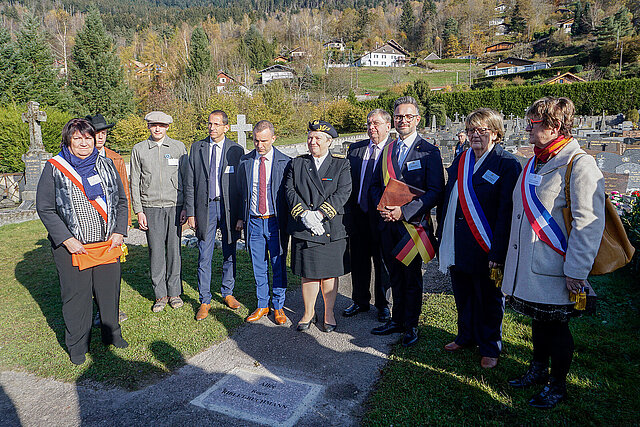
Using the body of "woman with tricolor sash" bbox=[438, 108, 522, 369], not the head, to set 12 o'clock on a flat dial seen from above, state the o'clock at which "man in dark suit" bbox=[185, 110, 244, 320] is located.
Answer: The man in dark suit is roughly at 2 o'clock from the woman with tricolor sash.

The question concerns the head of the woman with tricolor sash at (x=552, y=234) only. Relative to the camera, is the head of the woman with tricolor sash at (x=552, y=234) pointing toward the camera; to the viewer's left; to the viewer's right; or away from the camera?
to the viewer's left

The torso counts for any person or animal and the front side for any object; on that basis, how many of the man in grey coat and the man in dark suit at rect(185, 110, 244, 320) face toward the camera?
2

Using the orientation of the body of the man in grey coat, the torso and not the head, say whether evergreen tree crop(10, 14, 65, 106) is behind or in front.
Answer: behind

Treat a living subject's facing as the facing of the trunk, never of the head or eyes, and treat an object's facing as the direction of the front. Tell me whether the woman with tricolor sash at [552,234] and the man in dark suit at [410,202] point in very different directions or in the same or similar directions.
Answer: same or similar directions

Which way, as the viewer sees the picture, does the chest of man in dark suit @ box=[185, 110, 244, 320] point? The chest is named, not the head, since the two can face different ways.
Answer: toward the camera

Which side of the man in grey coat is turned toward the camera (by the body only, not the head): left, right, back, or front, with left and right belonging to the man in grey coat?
front

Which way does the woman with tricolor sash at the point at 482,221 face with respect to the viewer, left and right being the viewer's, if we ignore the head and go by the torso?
facing the viewer and to the left of the viewer

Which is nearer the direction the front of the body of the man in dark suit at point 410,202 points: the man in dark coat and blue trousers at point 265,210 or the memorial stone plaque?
the memorial stone plaque

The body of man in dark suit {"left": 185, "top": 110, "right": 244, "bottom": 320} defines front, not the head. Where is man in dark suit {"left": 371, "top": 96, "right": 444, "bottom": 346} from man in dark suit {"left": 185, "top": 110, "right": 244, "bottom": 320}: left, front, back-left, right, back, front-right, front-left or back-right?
front-left

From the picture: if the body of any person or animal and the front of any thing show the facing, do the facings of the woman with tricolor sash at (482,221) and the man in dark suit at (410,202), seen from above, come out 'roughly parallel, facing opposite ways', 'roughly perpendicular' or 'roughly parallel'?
roughly parallel

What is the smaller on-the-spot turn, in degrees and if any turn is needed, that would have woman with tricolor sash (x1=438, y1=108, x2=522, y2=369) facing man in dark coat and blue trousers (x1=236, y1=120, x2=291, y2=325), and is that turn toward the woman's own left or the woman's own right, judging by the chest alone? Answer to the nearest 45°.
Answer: approximately 45° to the woman's own right

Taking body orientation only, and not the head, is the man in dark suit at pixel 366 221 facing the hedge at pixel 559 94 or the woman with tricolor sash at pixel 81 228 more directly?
the woman with tricolor sash

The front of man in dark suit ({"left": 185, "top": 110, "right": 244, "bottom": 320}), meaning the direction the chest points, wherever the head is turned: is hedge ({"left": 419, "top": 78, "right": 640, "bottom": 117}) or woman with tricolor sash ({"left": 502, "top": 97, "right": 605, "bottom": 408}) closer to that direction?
the woman with tricolor sash

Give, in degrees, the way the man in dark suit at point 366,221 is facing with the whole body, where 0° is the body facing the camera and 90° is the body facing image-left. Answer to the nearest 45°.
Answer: approximately 45°

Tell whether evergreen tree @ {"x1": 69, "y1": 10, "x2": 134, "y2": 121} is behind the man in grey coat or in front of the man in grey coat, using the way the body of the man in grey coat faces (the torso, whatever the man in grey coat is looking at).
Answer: behind

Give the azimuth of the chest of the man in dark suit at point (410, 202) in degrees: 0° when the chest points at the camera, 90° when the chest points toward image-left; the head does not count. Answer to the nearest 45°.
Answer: approximately 45°

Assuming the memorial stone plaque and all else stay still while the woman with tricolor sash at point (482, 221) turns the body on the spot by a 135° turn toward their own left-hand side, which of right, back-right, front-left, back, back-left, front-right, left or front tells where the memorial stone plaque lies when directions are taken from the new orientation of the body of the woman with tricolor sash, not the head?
back-right
